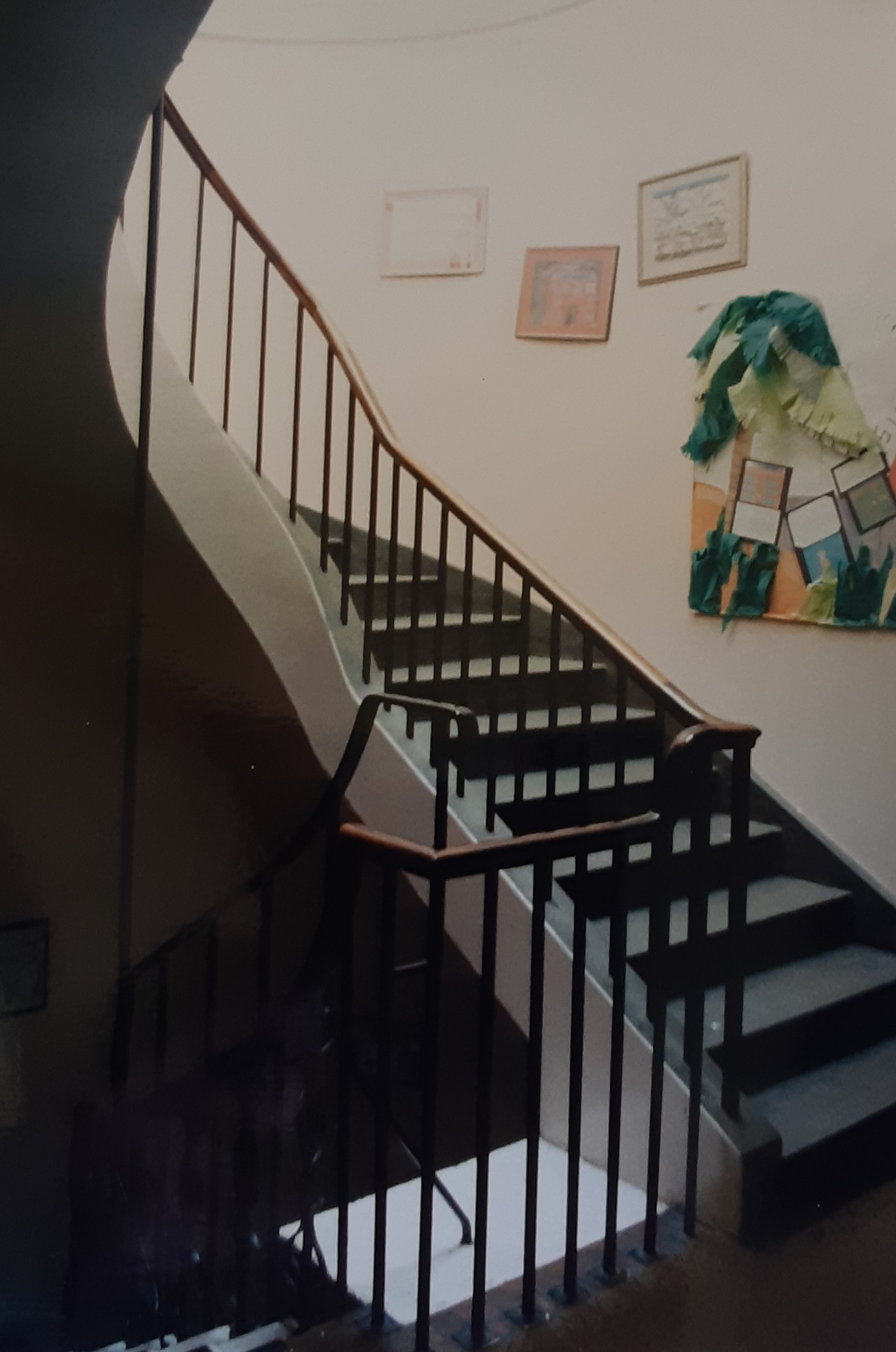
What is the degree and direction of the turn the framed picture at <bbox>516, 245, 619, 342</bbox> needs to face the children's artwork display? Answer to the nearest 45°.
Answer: approximately 45° to its left

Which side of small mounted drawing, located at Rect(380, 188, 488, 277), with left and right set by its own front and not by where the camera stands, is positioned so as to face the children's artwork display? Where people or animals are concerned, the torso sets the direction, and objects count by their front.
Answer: left

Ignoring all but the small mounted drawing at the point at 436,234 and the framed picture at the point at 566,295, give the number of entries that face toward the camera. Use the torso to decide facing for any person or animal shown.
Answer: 2

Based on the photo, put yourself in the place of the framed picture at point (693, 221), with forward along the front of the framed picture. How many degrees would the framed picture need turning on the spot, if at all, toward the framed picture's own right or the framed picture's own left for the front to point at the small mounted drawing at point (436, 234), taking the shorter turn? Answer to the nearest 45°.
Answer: approximately 45° to the framed picture's own right

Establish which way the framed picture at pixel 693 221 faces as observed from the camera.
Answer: facing the viewer and to the left of the viewer

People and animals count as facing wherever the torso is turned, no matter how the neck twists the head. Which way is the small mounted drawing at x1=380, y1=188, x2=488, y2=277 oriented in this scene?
toward the camera

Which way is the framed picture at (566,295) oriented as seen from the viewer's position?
toward the camera
